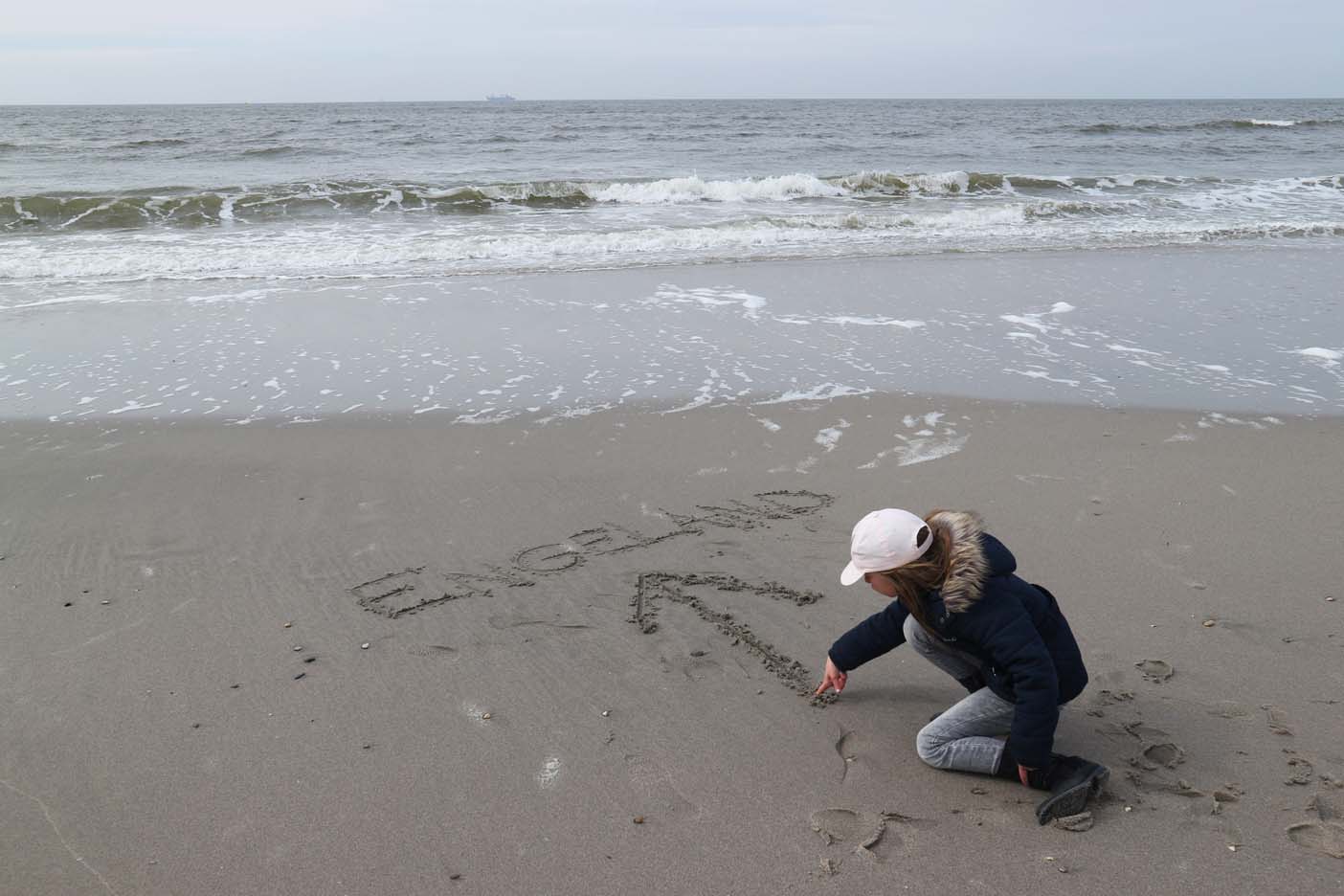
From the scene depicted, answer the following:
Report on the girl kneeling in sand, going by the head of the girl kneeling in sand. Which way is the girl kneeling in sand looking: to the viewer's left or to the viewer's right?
to the viewer's left

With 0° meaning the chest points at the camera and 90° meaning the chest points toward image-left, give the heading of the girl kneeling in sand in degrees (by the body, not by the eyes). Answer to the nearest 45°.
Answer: approximately 90°
